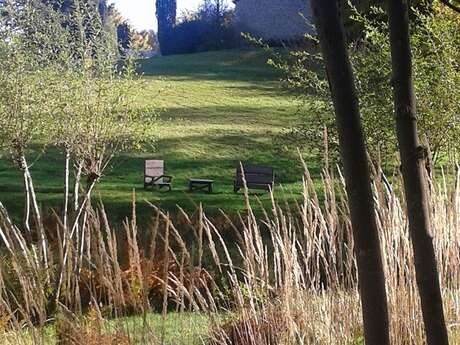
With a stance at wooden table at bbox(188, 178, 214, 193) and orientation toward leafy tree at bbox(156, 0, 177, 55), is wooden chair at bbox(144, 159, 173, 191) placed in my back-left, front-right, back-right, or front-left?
front-left

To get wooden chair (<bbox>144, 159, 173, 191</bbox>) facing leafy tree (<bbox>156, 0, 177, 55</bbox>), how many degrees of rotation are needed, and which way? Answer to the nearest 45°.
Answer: approximately 135° to its left

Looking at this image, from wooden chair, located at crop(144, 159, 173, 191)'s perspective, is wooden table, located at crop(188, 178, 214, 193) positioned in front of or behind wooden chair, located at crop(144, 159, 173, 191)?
in front

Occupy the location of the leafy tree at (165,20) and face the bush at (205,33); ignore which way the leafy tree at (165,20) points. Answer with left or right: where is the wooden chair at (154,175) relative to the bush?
right

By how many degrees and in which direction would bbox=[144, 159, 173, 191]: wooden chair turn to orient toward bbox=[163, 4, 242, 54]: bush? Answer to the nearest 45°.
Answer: approximately 135° to its left

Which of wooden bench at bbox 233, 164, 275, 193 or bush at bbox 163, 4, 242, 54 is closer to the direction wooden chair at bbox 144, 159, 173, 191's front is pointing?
the wooden bench

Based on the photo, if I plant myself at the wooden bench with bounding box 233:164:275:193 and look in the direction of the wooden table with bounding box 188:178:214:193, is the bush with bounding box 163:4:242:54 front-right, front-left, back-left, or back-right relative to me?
front-right

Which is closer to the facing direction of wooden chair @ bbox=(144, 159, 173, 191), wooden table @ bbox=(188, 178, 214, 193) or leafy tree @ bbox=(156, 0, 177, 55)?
the wooden table

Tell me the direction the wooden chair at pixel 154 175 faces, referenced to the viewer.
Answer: facing the viewer and to the right of the viewer

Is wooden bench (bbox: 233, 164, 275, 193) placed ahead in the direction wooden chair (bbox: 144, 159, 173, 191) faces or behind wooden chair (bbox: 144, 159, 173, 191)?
ahead

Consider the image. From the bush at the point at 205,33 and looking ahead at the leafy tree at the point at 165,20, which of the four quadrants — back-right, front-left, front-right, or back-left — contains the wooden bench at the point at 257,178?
back-left
